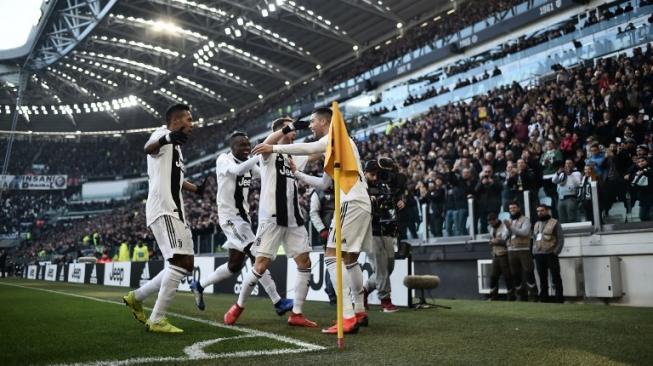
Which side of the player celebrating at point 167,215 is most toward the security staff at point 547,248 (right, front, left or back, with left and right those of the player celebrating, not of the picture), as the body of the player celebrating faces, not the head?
front

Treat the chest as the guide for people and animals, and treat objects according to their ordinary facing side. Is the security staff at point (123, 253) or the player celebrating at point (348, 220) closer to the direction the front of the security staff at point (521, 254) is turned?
the player celebrating

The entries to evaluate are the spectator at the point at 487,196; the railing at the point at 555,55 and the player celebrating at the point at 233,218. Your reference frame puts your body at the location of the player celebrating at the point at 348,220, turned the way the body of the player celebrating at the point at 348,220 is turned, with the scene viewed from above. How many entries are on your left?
0

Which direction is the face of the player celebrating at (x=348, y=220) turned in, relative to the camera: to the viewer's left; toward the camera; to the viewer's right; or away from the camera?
to the viewer's left

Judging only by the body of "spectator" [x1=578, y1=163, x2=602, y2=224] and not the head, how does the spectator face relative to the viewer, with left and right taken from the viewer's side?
facing the viewer and to the left of the viewer

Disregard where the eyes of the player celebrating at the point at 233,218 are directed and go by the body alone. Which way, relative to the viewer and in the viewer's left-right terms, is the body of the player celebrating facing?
facing the viewer and to the right of the viewer

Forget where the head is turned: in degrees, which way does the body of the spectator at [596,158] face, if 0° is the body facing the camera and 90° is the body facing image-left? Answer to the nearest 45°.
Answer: approximately 45°

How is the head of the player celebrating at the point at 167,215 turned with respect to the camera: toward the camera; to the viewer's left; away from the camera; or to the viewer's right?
to the viewer's right

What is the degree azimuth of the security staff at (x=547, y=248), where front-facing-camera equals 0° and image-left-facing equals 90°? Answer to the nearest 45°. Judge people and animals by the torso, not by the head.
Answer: approximately 45°

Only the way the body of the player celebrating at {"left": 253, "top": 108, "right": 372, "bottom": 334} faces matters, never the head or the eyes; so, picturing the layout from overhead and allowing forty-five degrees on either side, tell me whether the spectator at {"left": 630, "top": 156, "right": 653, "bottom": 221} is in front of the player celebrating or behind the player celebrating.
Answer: behind

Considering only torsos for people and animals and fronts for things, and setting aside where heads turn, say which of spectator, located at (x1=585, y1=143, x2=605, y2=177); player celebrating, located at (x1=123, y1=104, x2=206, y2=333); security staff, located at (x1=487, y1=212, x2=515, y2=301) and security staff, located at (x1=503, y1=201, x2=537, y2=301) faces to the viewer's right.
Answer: the player celebrating

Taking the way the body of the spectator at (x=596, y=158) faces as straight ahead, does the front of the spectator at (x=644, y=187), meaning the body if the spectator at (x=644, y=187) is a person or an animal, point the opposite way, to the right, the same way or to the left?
the same way

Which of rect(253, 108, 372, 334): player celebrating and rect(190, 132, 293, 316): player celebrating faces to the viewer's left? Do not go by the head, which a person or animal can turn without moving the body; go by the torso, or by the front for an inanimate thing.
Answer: rect(253, 108, 372, 334): player celebrating

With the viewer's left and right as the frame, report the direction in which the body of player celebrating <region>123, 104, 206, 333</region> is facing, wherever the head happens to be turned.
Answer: facing to the right of the viewer

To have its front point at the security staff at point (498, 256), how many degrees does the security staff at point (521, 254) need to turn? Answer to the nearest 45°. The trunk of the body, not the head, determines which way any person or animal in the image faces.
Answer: approximately 90° to its right

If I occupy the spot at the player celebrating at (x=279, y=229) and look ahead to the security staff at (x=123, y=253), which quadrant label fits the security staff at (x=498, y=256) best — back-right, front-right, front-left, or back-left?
front-right

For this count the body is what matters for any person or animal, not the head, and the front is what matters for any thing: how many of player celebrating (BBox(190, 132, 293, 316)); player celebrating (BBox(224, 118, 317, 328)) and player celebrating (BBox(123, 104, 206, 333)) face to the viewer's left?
0
